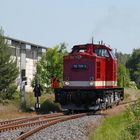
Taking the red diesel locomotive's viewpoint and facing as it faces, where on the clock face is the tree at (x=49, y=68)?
The tree is roughly at 4 o'clock from the red diesel locomotive.

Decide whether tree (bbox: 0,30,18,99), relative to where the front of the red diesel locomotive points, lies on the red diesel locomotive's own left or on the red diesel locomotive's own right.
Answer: on the red diesel locomotive's own right

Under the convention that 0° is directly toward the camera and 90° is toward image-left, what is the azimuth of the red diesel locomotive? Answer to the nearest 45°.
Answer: approximately 45°

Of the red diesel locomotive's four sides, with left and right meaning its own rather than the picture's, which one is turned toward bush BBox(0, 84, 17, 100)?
right
